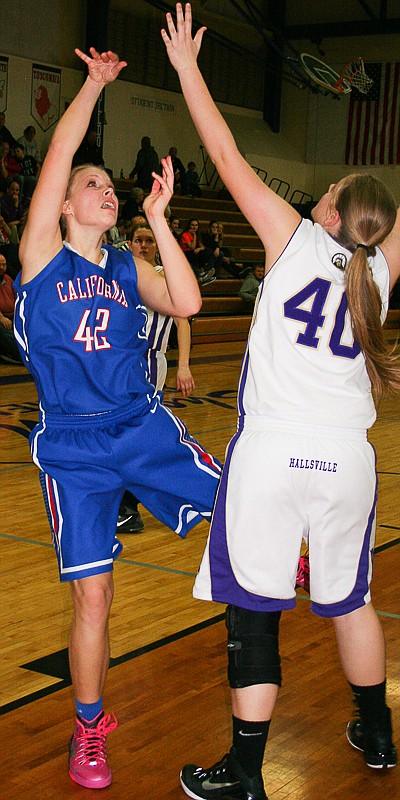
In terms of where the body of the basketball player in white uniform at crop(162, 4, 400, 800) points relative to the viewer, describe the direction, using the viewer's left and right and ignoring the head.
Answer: facing away from the viewer and to the left of the viewer

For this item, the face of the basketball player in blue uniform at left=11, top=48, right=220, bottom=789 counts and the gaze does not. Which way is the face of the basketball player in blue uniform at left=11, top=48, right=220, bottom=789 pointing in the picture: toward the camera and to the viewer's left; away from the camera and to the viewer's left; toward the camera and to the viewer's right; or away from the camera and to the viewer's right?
toward the camera and to the viewer's right

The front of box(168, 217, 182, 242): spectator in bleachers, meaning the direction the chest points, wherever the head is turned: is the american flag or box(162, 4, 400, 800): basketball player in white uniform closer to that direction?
the basketball player in white uniform

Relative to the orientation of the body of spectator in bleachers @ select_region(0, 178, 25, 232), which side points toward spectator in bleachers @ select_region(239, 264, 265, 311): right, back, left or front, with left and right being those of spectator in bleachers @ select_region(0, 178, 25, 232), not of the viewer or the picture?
left

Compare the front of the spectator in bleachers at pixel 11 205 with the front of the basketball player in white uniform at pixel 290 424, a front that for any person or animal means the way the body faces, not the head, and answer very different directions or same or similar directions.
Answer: very different directions

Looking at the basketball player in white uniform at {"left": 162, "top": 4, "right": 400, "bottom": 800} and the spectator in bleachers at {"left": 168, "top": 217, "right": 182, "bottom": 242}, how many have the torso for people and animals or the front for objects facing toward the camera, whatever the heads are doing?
1

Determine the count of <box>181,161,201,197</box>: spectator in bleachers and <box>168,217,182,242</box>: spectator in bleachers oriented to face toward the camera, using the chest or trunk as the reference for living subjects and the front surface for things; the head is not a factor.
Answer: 2

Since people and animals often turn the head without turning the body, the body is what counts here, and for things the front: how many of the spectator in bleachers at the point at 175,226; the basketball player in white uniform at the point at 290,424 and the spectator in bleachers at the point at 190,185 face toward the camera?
2

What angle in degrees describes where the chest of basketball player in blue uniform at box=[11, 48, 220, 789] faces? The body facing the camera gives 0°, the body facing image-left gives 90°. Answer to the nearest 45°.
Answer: approximately 315°

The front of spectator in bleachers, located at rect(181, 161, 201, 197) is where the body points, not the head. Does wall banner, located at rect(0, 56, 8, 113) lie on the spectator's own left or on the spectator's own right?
on the spectator's own right
